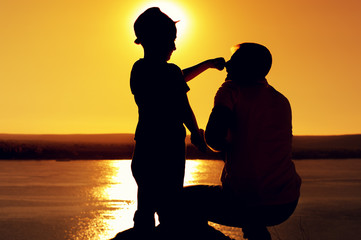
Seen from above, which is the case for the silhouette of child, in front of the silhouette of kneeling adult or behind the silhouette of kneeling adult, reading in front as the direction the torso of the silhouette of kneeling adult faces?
in front

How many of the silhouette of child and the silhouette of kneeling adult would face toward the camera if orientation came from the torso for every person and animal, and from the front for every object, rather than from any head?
0

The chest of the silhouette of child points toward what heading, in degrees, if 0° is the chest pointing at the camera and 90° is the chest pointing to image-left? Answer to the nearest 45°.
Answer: approximately 225°

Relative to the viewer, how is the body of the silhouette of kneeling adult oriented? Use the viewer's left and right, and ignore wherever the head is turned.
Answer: facing away from the viewer and to the left of the viewer
